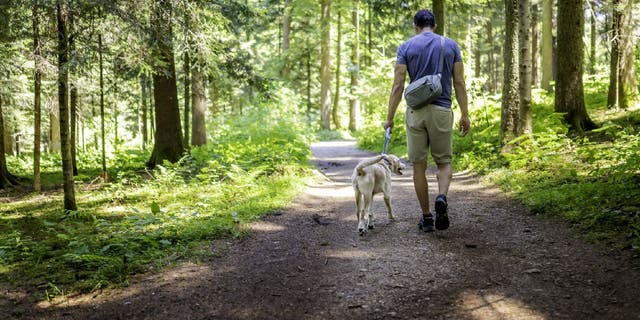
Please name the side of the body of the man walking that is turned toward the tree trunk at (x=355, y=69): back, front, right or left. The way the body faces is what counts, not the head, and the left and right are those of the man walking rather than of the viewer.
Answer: front

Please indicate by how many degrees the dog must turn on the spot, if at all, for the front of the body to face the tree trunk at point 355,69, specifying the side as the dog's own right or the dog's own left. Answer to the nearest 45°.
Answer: approximately 45° to the dog's own left

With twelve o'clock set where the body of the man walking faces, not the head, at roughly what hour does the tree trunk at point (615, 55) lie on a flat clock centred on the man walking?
The tree trunk is roughly at 1 o'clock from the man walking.

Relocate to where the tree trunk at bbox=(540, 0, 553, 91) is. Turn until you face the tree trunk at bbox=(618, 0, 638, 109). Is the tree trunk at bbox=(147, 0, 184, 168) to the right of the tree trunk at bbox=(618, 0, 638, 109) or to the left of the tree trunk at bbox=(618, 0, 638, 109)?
right

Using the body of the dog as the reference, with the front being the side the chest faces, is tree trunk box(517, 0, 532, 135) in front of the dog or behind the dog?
in front

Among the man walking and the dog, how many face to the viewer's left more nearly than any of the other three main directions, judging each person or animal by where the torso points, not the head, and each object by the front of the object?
0

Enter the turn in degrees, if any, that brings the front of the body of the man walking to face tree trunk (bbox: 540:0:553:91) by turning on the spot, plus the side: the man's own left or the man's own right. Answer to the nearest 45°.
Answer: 0° — they already face it

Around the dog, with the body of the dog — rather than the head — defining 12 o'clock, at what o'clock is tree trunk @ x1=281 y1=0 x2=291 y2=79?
The tree trunk is roughly at 10 o'clock from the dog.

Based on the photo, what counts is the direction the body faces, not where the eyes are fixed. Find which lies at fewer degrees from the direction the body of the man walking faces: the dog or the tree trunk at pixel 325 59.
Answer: the tree trunk

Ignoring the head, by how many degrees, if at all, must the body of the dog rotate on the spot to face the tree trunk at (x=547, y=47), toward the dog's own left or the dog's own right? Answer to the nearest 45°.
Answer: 0° — it already faces it

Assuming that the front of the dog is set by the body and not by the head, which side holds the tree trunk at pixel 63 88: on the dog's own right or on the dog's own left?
on the dog's own left

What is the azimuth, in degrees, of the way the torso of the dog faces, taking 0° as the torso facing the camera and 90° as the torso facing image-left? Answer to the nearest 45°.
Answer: approximately 225°

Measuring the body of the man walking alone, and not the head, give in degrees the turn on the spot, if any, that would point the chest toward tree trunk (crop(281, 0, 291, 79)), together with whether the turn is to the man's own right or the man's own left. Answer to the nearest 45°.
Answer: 0° — they already face it

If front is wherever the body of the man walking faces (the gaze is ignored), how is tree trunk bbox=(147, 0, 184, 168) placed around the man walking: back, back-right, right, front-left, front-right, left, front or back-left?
front-left

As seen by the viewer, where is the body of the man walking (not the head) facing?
away from the camera

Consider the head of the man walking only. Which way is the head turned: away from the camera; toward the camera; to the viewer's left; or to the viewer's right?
away from the camera

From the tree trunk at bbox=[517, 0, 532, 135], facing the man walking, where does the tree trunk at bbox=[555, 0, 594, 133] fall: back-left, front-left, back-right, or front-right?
back-left
